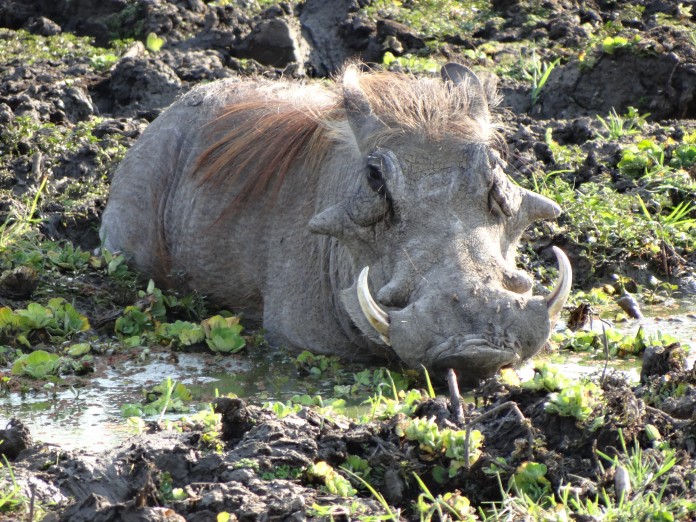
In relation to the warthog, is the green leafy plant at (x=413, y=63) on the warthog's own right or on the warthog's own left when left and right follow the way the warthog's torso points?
on the warthog's own left

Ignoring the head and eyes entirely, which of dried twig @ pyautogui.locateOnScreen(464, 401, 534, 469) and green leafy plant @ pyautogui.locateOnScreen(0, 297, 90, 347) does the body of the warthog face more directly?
the dried twig

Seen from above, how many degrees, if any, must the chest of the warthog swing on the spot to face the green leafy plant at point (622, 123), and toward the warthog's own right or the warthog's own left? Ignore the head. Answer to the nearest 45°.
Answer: approximately 90° to the warthog's own left

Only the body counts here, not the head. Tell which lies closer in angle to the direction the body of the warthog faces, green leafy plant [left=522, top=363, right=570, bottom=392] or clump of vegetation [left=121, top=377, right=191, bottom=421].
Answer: the green leafy plant

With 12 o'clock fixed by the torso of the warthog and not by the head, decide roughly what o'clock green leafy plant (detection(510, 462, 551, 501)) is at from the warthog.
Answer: The green leafy plant is roughly at 1 o'clock from the warthog.

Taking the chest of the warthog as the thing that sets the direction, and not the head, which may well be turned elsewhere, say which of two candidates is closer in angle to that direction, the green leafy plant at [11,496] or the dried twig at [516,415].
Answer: the dried twig

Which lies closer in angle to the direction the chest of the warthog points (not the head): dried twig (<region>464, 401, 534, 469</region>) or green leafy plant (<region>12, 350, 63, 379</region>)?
the dried twig

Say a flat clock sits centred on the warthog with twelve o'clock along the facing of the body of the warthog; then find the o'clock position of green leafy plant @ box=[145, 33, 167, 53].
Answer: The green leafy plant is roughly at 7 o'clock from the warthog.

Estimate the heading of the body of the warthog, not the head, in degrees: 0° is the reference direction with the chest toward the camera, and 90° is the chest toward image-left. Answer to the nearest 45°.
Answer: approximately 315°

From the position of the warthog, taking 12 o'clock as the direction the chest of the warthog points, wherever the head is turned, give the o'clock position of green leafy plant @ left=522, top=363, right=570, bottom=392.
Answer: The green leafy plant is roughly at 1 o'clock from the warthog.

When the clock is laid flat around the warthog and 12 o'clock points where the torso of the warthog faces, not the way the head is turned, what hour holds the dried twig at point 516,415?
The dried twig is roughly at 1 o'clock from the warthog.
